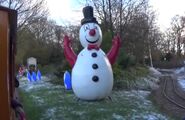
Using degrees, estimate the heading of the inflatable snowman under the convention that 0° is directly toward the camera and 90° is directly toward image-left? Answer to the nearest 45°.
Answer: approximately 0°
